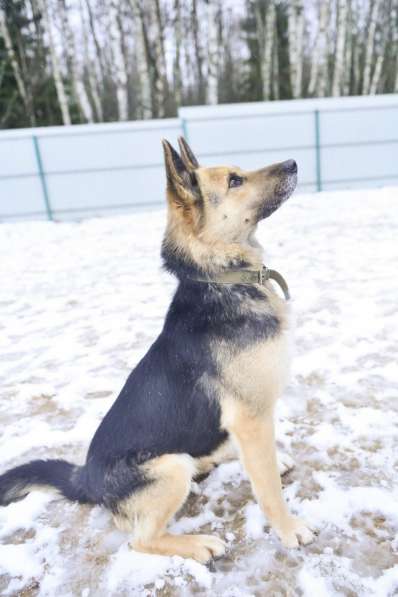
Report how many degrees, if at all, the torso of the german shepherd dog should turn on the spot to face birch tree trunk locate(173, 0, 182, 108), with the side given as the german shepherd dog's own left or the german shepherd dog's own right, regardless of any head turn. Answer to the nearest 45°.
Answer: approximately 90° to the german shepherd dog's own left

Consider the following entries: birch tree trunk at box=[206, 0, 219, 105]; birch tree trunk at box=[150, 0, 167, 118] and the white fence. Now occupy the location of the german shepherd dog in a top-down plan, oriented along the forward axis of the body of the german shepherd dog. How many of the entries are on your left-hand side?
3

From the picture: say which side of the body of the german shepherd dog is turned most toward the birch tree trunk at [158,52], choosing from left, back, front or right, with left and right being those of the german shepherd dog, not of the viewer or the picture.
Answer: left

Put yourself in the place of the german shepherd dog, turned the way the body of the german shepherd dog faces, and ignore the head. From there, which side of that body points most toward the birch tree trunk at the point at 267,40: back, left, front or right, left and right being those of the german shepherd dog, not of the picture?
left

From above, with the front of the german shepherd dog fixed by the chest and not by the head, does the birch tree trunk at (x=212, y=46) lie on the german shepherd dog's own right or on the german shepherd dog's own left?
on the german shepherd dog's own left

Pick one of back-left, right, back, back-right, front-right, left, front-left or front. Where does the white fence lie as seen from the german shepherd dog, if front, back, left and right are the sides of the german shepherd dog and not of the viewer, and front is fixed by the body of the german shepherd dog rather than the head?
left

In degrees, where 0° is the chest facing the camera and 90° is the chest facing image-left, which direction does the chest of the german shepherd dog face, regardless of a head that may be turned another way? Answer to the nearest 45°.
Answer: approximately 270°

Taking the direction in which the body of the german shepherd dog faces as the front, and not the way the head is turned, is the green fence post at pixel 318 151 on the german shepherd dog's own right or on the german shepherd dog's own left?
on the german shepherd dog's own left
